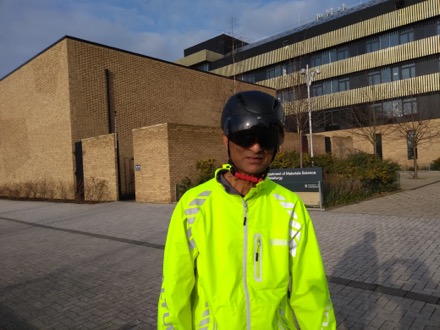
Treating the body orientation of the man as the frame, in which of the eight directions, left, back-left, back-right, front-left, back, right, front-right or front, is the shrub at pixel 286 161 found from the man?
back

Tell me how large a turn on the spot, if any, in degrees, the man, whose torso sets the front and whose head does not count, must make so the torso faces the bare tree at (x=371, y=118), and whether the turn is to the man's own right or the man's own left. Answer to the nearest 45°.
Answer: approximately 180°

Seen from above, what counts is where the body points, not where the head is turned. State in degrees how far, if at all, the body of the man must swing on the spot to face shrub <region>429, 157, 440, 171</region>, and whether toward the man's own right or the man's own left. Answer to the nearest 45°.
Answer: approximately 135° to the man's own left

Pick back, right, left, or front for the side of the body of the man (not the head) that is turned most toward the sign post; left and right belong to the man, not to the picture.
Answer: back

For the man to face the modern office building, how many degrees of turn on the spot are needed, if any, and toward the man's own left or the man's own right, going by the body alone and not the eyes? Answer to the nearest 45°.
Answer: approximately 180°

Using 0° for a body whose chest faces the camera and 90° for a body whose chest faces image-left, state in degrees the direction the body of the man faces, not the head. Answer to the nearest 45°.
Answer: approximately 0°

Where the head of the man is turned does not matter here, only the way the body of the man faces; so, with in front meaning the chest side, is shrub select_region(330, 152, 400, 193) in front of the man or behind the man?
behind

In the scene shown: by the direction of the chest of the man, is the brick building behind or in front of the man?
behind
